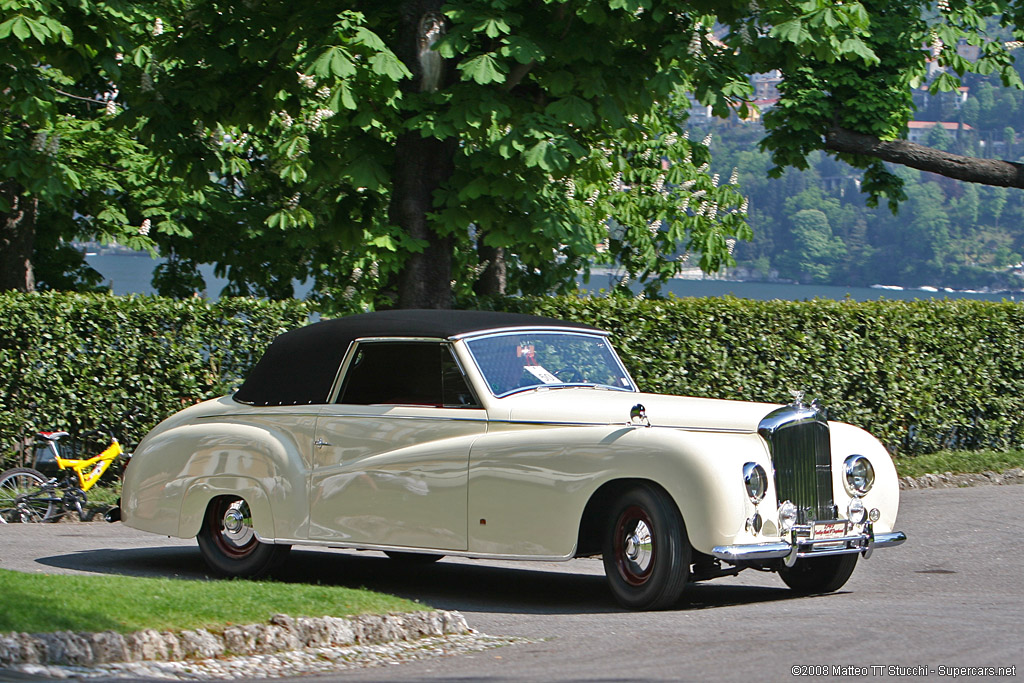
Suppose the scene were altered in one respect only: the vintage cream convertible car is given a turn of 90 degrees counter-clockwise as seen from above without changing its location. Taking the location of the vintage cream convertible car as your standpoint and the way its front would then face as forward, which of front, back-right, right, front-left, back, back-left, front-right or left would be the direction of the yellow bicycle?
left

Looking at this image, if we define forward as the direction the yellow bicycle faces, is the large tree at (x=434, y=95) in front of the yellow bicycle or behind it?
in front

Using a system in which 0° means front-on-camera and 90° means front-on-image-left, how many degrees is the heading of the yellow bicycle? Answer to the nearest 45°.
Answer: approximately 270°

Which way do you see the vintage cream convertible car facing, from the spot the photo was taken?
facing the viewer and to the right of the viewer

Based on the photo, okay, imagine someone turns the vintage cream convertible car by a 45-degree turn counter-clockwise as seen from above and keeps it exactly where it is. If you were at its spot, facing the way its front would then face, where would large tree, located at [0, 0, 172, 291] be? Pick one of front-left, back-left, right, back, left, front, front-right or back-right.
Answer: back-left
